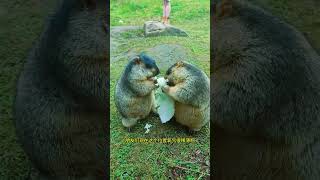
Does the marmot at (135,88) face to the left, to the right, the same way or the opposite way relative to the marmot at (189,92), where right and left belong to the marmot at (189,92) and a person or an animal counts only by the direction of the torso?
the opposite way

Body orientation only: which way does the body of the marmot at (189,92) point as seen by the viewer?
to the viewer's left

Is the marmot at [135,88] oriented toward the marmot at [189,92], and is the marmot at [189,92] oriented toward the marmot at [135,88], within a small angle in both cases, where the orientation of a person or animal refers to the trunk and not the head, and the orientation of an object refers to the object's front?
yes

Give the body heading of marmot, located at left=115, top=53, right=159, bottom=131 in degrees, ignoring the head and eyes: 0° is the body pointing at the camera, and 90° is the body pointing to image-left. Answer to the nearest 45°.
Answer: approximately 270°

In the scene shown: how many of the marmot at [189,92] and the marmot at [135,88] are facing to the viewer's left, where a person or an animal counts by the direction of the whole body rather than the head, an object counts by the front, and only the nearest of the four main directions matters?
1
